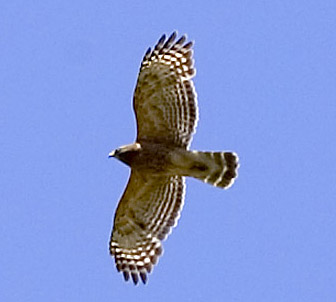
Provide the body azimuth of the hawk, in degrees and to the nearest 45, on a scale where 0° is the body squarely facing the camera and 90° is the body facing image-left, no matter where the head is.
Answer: approximately 90°
